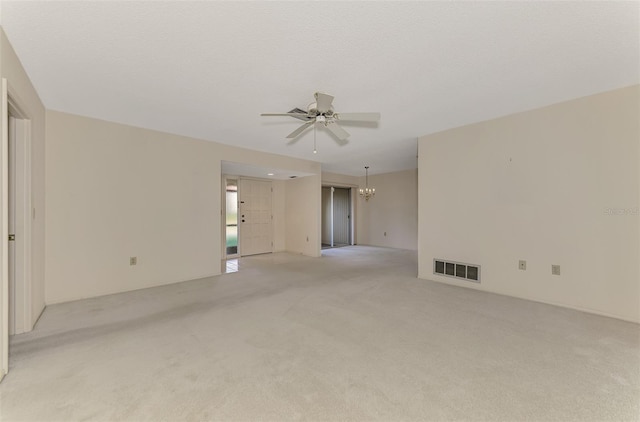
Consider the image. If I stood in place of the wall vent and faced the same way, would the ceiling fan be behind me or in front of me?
in front

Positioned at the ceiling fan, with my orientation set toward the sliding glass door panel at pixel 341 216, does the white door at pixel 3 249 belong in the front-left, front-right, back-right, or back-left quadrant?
back-left

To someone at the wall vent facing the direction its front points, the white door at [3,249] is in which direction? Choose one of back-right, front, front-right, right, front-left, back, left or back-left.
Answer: front

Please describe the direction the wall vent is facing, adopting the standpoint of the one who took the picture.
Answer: facing the viewer and to the left of the viewer

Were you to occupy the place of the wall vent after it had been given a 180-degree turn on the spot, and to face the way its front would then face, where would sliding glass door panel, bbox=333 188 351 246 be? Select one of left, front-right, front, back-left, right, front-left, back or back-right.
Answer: left
